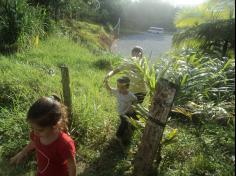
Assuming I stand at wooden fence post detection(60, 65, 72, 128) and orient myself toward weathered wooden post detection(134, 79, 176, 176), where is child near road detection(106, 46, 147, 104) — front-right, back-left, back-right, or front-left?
front-left

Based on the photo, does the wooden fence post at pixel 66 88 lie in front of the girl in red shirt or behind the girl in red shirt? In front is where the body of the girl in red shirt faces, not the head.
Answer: behind
